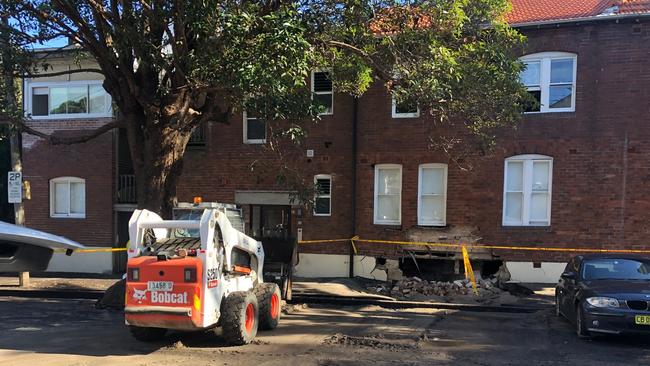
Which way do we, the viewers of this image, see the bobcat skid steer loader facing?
facing away from the viewer and to the right of the viewer

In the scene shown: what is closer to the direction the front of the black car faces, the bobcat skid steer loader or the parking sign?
the bobcat skid steer loader

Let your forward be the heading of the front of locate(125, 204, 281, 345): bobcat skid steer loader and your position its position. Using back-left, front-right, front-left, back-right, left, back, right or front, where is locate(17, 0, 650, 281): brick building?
front

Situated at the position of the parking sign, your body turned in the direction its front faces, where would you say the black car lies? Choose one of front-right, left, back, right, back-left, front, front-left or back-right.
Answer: front-left

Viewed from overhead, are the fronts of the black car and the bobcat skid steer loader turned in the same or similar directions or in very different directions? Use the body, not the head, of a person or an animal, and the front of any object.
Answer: very different directions

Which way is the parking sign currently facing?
toward the camera

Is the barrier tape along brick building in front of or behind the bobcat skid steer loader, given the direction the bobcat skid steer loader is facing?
in front

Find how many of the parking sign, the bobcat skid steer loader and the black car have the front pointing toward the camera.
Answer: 2

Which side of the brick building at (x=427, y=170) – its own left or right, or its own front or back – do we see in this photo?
front

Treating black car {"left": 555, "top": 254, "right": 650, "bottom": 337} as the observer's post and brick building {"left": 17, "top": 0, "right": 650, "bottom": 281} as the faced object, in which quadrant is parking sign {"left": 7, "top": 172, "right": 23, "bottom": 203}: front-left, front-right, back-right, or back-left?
front-left

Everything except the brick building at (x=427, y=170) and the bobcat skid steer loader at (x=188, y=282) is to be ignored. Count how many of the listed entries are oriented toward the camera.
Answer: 1

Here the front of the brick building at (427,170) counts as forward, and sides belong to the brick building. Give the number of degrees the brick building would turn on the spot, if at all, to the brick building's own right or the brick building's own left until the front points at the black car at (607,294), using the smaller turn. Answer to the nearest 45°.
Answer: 0° — it already faces it

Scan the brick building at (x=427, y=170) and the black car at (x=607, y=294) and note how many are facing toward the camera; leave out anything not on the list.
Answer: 2

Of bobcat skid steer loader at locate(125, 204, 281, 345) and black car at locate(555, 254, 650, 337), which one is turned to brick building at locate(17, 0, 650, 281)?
the bobcat skid steer loader
